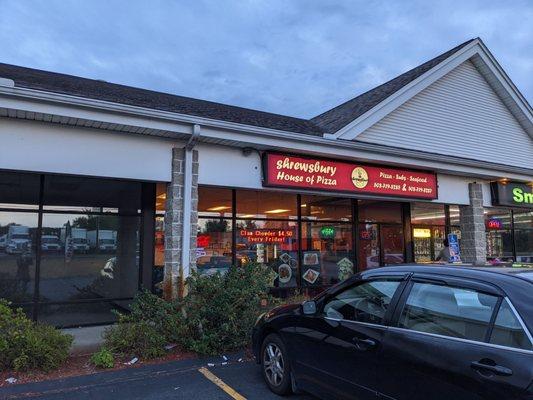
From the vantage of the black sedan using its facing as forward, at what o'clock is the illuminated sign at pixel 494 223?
The illuminated sign is roughly at 2 o'clock from the black sedan.

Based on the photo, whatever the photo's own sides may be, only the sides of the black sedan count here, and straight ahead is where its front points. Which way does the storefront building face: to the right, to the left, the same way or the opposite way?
the opposite way

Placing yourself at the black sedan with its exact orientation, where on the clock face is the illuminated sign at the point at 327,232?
The illuminated sign is roughly at 1 o'clock from the black sedan.

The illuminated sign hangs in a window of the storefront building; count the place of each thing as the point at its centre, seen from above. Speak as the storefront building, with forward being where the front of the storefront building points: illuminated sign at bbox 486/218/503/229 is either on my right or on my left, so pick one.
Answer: on my left

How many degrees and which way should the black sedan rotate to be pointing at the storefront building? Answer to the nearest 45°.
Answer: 0° — it already faces it

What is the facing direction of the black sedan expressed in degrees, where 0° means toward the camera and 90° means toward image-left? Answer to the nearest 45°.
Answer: approximately 135°

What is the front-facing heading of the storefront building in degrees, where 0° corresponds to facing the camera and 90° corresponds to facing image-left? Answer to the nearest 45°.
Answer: approximately 315°
